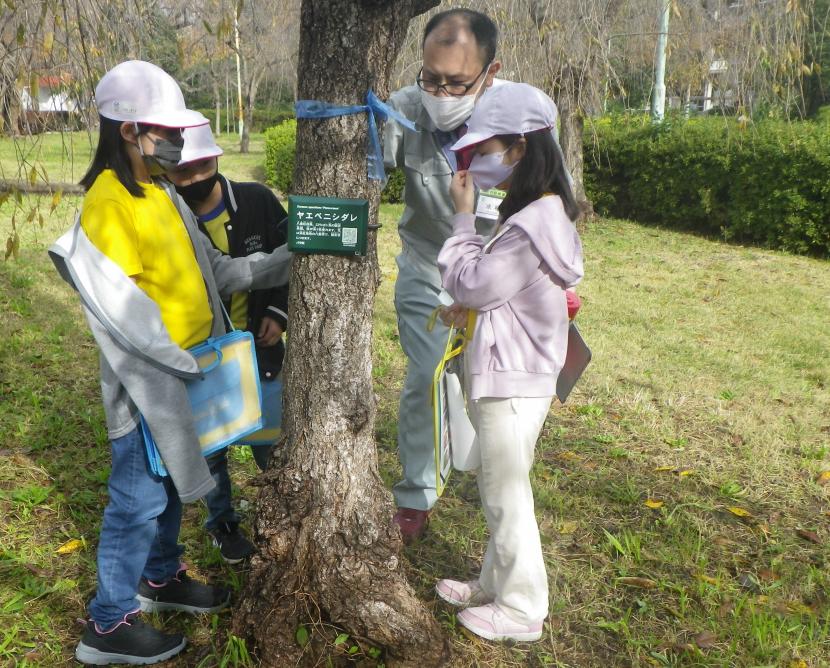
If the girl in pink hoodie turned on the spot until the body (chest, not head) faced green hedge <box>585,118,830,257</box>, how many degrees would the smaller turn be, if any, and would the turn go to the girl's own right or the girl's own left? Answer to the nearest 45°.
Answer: approximately 90° to the girl's own right

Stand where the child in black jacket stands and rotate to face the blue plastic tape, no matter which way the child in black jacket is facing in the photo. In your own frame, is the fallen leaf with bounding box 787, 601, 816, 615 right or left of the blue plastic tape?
left

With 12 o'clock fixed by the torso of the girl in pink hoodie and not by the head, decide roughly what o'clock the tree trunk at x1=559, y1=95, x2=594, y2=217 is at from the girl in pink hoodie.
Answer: The tree trunk is roughly at 3 o'clock from the girl in pink hoodie.

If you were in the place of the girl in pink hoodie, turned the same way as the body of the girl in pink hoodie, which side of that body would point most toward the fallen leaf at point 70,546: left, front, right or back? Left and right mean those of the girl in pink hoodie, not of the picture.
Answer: front

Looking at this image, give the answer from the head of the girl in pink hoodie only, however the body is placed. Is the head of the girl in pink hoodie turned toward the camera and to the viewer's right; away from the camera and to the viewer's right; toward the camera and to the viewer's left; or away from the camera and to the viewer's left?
toward the camera and to the viewer's left

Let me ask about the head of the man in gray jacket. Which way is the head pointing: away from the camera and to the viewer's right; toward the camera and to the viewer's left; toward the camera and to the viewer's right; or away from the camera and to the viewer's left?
toward the camera and to the viewer's left

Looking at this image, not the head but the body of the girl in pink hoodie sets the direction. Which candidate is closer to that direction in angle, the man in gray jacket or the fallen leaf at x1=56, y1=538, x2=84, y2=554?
the fallen leaf

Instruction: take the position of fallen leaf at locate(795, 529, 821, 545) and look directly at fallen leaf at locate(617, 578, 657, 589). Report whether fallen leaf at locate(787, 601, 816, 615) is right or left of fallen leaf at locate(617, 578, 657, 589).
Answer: left

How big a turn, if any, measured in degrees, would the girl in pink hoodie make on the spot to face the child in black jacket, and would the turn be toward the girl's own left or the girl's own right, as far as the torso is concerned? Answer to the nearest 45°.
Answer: approximately 45° to the girl's own right

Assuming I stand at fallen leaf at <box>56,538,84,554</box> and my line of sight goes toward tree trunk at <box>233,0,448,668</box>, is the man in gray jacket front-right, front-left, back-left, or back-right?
front-left

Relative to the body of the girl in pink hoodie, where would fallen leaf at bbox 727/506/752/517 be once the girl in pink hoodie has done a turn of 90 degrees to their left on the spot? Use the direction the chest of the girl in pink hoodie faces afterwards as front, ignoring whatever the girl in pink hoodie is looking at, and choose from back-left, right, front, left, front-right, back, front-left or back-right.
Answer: back-left

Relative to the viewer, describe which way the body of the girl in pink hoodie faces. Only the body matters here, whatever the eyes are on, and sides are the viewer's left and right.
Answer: facing to the left of the viewer
